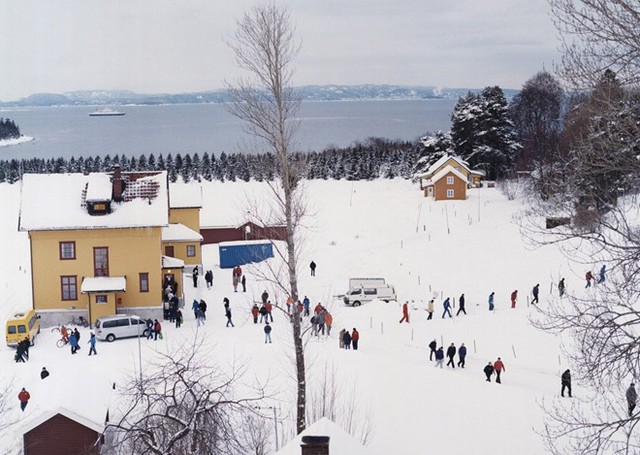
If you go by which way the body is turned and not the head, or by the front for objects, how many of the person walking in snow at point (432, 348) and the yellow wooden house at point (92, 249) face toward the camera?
1

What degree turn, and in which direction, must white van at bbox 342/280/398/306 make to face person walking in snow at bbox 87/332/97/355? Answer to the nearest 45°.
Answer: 0° — it already faces them

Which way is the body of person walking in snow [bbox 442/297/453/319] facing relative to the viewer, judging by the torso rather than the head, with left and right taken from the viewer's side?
facing to the right of the viewer

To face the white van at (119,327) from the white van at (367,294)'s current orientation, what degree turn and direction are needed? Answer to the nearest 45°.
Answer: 0° — it already faces it

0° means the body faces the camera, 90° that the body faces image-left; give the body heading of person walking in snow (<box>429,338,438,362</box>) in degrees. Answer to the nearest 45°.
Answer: approximately 270°

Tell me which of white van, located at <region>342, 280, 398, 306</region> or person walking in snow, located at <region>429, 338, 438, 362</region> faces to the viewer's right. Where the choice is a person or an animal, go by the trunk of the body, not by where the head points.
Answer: the person walking in snow

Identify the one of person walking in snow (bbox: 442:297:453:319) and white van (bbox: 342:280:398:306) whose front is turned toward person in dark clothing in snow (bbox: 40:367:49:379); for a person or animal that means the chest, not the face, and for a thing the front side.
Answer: the white van

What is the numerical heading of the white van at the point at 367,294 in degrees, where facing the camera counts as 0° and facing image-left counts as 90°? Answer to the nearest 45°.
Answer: approximately 45°
